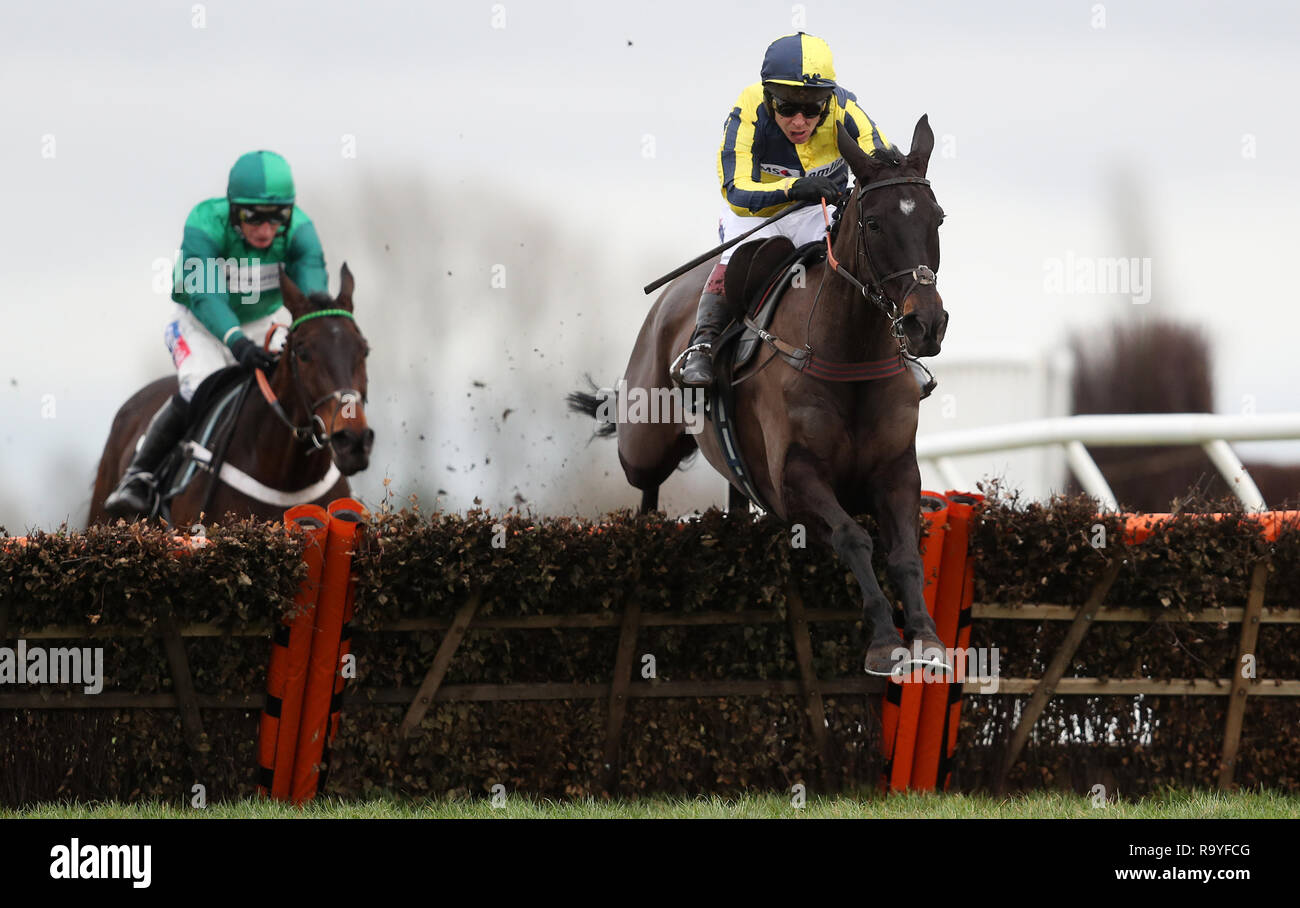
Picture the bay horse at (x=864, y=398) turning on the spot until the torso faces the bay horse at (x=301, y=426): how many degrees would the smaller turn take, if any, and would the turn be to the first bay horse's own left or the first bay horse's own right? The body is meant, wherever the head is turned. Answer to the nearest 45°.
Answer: approximately 180°

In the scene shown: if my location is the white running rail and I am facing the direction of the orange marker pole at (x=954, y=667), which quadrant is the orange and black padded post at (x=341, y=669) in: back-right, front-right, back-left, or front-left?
front-right

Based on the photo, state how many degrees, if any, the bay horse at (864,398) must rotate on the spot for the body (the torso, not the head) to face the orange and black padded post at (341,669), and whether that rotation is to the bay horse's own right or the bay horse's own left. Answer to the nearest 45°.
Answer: approximately 135° to the bay horse's own right

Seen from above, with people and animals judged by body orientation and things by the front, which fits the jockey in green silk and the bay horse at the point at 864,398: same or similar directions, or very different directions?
same or similar directions

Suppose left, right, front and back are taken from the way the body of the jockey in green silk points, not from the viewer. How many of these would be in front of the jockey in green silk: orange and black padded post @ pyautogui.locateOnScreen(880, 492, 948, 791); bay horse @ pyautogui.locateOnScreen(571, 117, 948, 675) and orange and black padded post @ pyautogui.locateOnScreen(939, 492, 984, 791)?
3

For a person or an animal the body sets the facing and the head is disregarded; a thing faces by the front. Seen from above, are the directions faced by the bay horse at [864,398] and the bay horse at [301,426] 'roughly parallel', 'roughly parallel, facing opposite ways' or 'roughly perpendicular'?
roughly parallel

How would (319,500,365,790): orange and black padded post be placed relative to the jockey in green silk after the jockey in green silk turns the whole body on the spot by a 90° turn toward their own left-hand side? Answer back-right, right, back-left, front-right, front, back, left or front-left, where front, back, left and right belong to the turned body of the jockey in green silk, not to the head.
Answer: back-right

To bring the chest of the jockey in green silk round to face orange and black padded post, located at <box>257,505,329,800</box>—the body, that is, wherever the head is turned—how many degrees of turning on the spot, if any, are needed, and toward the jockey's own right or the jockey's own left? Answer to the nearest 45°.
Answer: approximately 45° to the jockey's own right

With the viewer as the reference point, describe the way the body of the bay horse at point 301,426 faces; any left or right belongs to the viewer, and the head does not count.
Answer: facing the viewer and to the right of the viewer

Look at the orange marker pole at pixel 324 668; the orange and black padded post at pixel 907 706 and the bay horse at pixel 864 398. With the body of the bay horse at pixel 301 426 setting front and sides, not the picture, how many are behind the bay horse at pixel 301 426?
0

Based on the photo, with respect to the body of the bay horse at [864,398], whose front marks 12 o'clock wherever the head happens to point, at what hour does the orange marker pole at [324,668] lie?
The orange marker pole is roughly at 4 o'clock from the bay horse.

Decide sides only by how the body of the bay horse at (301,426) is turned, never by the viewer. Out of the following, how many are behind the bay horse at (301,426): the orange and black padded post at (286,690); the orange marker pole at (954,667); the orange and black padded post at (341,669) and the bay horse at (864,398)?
0
